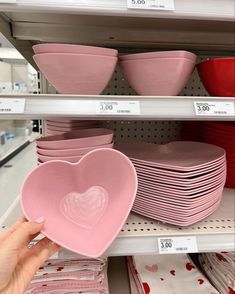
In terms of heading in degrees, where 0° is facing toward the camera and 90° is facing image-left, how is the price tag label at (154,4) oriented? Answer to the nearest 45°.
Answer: approximately 0°
